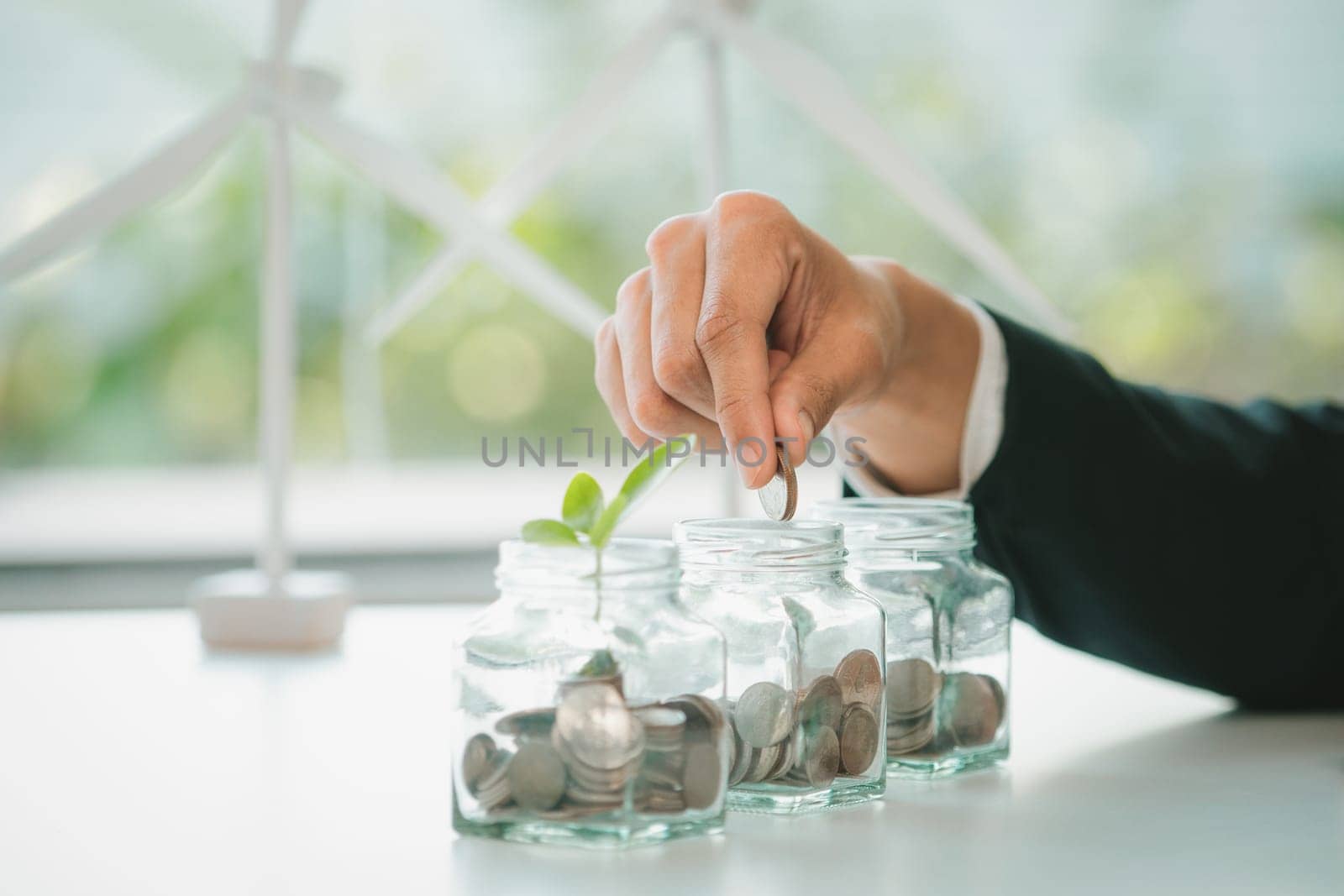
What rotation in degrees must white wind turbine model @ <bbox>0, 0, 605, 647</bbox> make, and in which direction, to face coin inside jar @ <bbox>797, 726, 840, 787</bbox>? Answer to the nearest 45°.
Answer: approximately 45° to its left

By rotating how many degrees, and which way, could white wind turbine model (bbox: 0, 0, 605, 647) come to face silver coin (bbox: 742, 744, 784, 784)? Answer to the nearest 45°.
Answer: approximately 45° to its left

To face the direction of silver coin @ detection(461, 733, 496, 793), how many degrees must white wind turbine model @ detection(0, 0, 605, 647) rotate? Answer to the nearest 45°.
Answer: approximately 45° to its left

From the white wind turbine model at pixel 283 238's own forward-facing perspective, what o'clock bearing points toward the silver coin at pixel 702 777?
The silver coin is roughly at 10 o'clock from the white wind turbine model.

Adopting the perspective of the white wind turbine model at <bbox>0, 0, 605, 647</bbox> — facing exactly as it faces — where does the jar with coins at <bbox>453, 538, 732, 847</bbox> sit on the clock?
The jar with coins is roughly at 10 o'clock from the white wind turbine model.

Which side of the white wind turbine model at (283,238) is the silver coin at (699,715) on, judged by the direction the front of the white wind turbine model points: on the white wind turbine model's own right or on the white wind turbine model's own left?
on the white wind turbine model's own left

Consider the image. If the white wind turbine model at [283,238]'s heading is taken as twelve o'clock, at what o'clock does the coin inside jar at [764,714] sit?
The coin inside jar is roughly at 10 o'clock from the white wind turbine model.

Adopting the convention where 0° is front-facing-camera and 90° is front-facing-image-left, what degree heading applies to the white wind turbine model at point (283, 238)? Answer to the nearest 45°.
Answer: approximately 45°

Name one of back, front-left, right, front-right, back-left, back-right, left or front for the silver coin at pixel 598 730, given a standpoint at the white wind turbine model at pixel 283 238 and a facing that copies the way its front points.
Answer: front-left

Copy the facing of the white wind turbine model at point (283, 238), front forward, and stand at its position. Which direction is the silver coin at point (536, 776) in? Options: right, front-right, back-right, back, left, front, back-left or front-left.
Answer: front-left
